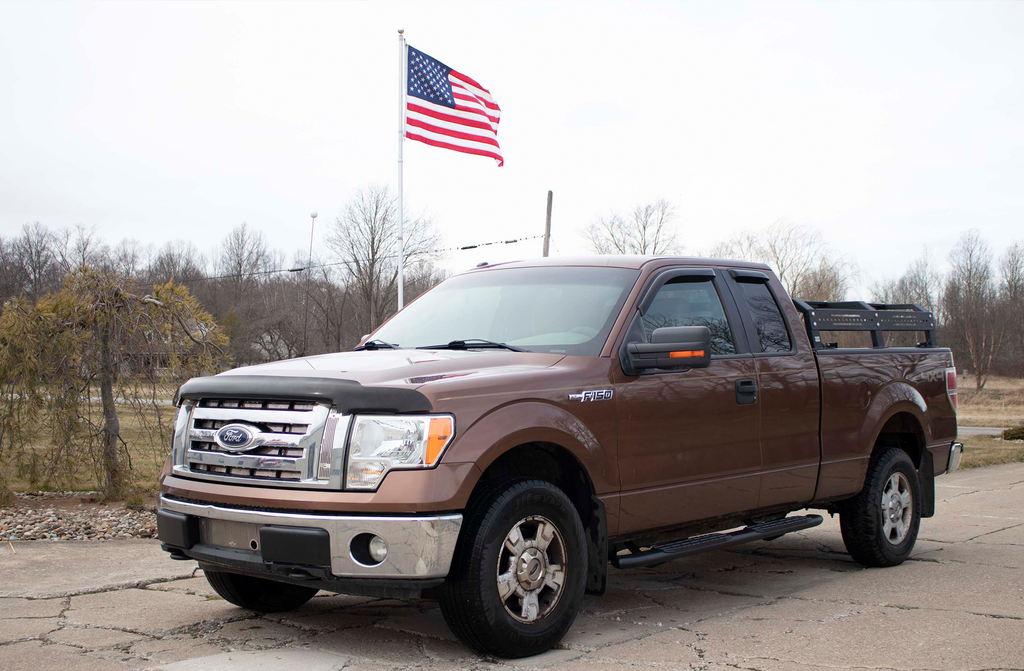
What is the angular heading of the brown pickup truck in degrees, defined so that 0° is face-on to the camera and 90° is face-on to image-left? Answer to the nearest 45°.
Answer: approximately 45°

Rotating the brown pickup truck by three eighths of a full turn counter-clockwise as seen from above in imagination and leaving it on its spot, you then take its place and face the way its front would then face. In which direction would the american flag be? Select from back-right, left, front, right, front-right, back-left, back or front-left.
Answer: left
